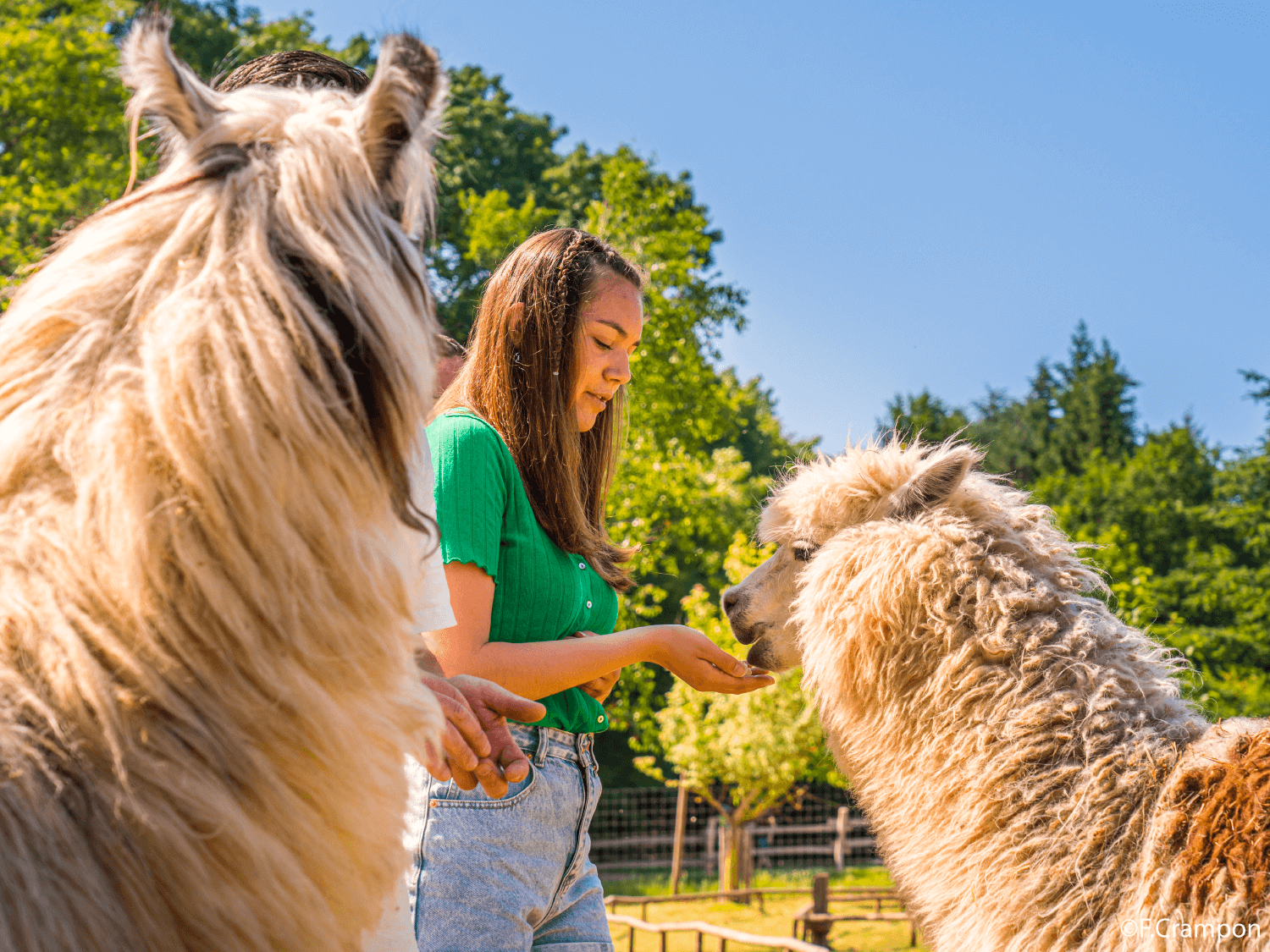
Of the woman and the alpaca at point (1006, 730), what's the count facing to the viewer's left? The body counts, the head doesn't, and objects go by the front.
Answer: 1

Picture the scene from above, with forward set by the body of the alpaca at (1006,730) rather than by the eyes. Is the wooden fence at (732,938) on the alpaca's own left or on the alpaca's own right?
on the alpaca's own right

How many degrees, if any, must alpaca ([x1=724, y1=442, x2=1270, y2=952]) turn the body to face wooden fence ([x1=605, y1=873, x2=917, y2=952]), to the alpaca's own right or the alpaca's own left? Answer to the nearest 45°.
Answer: approximately 90° to the alpaca's own right

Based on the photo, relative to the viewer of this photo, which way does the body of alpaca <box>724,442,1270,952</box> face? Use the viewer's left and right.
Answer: facing to the left of the viewer

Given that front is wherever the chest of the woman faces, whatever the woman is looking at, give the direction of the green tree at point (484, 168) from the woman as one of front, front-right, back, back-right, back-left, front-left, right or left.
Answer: back-left

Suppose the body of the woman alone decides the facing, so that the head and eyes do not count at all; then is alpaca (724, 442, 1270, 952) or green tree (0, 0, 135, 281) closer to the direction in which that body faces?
the alpaca

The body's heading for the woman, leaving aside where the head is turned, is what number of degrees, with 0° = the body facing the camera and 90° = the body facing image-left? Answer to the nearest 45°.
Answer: approximately 315°

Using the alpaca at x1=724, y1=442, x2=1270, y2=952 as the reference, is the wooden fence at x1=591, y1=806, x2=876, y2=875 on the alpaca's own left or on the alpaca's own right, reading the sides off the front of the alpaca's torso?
on the alpaca's own right

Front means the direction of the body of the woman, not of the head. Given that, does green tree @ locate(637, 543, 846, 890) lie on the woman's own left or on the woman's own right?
on the woman's own left
